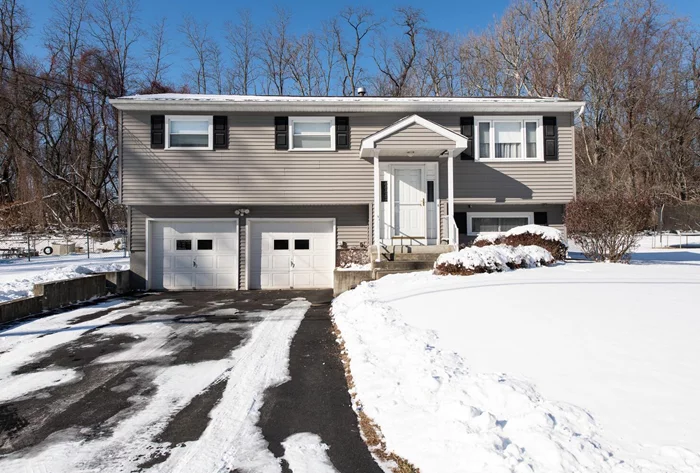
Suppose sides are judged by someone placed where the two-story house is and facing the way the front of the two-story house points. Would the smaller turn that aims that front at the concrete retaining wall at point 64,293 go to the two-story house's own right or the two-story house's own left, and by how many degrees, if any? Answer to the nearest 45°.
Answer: approximately 45° to the two-story house's own right

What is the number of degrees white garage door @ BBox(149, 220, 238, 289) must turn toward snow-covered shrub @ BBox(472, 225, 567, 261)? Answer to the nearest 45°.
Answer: approximately 45° to its left

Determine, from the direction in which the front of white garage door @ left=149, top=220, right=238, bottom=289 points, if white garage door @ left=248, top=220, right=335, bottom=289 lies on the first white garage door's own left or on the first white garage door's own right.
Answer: on the first white garage door's own left

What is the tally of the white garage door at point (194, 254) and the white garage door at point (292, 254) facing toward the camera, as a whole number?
2

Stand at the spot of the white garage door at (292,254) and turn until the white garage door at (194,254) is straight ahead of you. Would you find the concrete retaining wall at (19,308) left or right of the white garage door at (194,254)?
left

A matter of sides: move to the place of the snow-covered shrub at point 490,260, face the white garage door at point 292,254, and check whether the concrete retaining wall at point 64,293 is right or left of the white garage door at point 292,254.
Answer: left

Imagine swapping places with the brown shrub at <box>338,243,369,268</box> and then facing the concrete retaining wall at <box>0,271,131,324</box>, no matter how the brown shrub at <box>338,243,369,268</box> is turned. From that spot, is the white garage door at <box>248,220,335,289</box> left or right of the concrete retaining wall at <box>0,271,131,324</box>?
right

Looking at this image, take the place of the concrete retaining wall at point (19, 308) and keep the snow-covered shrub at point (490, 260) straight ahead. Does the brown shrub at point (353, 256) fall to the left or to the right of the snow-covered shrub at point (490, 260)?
left

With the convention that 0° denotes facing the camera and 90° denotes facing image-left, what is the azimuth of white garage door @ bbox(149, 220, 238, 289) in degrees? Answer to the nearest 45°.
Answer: approximately 0°

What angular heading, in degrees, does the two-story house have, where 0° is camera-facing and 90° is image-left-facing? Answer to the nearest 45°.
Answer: approximately 0°
